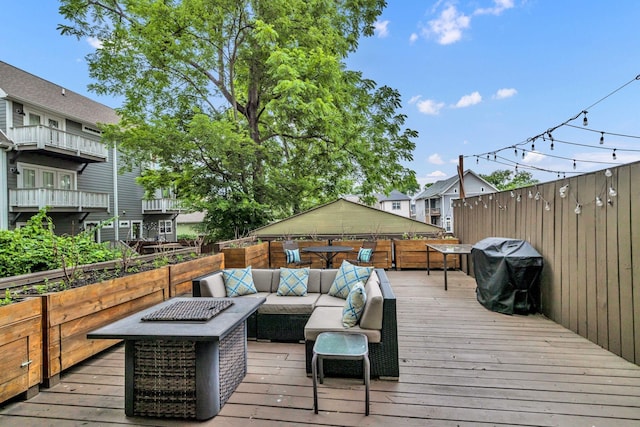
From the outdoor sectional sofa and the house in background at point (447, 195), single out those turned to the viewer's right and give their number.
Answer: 0

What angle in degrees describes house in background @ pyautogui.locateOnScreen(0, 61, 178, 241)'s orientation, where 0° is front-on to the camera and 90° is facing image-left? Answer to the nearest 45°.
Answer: approximately 315°

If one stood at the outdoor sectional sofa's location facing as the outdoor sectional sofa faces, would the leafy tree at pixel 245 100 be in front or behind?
behind

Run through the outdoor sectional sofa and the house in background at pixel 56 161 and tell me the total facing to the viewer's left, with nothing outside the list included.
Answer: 0

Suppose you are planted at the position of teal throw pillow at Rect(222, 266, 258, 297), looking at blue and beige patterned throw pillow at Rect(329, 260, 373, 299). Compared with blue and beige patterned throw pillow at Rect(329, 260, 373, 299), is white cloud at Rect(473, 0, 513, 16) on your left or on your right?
left

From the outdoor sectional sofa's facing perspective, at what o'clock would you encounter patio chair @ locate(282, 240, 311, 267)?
The patio chair is roughly at 6 o'clock from the outdoor sectional sofa.

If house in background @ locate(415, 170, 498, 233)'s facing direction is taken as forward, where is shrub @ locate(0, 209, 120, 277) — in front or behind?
in front

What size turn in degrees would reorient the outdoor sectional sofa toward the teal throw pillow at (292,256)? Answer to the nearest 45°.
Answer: approximately 180°

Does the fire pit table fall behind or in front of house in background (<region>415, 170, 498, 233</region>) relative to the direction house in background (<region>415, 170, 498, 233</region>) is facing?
in front

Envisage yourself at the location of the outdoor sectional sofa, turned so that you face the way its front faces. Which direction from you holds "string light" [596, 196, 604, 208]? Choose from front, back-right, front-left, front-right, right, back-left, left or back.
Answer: left

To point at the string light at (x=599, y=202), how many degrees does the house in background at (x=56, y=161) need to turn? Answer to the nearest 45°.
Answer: approximately 45° to its right

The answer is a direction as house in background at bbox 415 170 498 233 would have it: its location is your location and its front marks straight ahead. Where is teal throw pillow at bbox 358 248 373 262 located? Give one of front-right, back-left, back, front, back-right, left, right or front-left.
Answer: front-left

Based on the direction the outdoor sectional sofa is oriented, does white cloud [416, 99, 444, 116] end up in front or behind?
behind

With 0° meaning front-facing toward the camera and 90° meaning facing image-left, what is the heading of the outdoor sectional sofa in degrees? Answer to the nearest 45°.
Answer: approximately 0°
